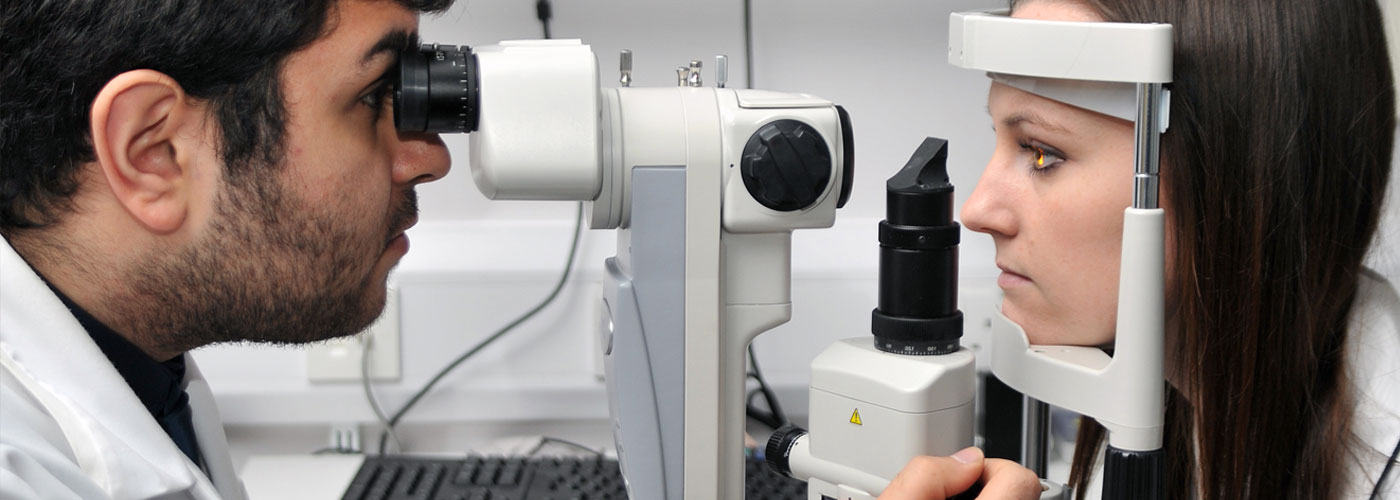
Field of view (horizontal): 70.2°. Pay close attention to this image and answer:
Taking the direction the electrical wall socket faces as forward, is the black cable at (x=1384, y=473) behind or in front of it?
in front

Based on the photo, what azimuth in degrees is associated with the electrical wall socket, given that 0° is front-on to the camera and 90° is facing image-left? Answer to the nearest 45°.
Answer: approximately 0°

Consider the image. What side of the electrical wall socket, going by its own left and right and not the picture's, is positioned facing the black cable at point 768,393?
left

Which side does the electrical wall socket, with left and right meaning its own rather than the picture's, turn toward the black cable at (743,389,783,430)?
left
